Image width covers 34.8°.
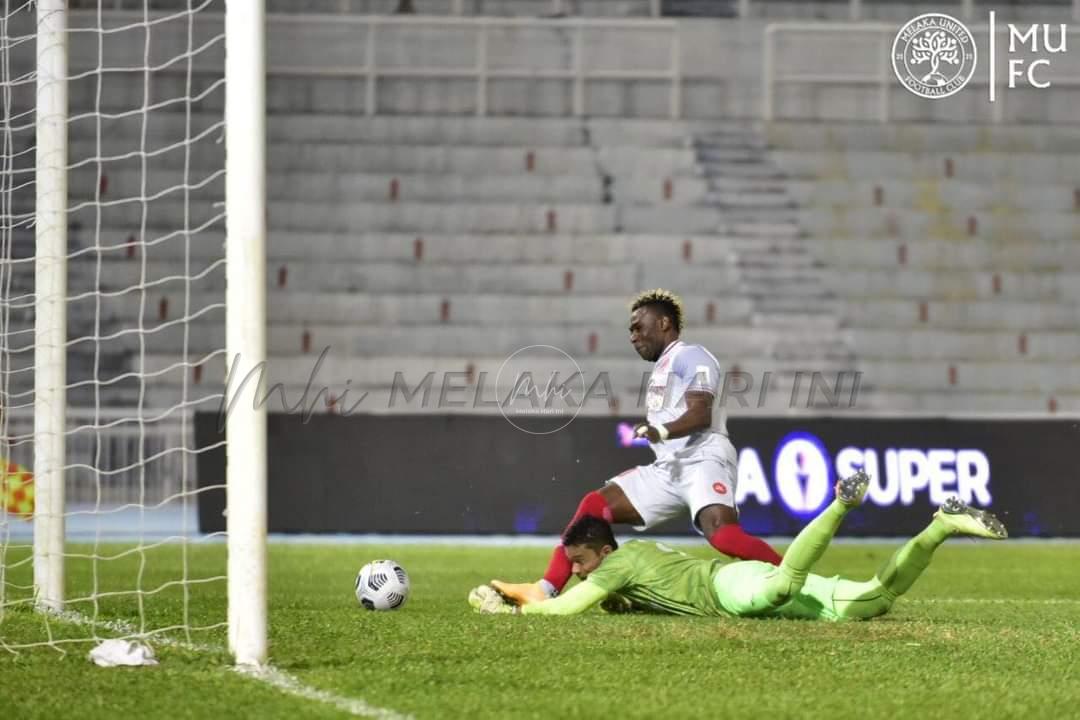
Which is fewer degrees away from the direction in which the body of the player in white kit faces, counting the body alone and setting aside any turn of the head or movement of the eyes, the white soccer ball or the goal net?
the white soccer ball

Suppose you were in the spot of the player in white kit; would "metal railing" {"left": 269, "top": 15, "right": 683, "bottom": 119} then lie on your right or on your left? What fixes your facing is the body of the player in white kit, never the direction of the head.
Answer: on your right

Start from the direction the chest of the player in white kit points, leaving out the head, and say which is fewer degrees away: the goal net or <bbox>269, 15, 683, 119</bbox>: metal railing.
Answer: the goal net

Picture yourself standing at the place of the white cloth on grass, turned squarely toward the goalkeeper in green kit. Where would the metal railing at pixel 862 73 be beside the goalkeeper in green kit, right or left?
left

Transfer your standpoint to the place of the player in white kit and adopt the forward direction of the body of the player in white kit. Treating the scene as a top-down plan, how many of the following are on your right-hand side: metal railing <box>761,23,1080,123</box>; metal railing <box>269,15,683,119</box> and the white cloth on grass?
2

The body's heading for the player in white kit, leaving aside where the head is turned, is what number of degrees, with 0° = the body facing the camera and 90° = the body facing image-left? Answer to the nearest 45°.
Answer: approximately 90°

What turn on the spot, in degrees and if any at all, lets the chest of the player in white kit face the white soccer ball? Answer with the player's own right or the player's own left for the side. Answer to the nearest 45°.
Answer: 0° — they already face it
